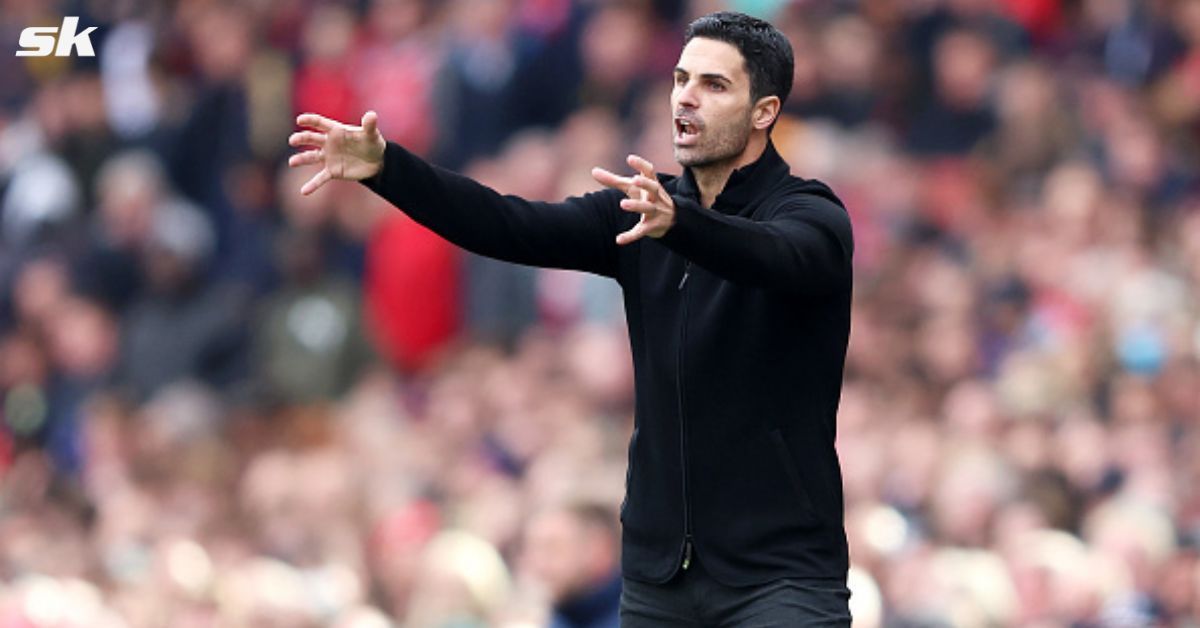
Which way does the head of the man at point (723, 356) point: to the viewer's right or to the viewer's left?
to the viewer's left

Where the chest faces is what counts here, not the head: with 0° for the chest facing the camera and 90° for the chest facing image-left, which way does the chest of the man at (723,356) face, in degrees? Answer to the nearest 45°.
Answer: approximately 45°
